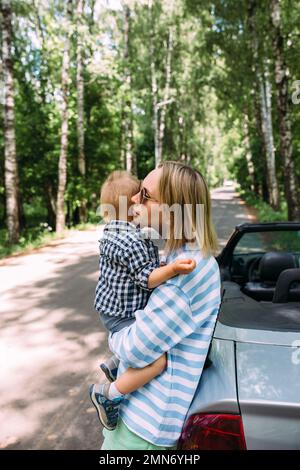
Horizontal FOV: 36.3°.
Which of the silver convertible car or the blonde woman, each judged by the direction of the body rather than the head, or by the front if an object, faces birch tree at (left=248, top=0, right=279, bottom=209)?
the silver convertible car

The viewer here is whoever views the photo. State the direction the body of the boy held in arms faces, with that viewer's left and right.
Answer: facing away from the viewer and to the right of the viewer

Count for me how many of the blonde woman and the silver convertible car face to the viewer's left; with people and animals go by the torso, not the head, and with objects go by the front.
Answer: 1

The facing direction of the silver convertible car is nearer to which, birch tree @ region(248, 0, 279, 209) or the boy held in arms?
the birch tree

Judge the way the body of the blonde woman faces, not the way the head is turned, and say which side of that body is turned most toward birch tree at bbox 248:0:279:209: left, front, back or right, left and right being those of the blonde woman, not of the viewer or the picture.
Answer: right

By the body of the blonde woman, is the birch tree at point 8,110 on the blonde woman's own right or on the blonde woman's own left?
on the blonde woman's own right

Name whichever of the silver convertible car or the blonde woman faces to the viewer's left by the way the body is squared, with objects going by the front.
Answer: the blonde woman

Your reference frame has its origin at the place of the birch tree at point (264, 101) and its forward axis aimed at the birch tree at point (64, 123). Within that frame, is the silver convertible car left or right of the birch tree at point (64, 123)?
left

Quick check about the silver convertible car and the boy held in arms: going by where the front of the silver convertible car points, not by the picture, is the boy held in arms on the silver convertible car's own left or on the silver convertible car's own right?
on the silver convertible car's own left

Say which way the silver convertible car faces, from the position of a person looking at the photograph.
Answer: facing away from the viewer

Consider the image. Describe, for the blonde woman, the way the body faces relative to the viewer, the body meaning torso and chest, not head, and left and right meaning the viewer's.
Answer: facing to the left of the viewer
